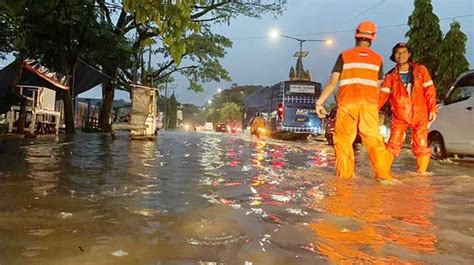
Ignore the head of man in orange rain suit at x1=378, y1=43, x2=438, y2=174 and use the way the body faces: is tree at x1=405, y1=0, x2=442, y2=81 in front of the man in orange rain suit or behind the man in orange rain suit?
behind

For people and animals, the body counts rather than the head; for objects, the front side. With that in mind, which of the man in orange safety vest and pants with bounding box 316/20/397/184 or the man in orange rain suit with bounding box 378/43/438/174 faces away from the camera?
the man in orange safety vest and pants with bounding box 316/20/397/184

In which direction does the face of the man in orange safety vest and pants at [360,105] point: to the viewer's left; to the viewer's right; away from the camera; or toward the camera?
away from the camera

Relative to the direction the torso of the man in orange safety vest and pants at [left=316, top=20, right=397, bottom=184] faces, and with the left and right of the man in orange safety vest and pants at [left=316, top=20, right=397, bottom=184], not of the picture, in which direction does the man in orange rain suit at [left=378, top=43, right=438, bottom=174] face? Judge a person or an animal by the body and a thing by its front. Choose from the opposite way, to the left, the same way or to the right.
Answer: the opposite way

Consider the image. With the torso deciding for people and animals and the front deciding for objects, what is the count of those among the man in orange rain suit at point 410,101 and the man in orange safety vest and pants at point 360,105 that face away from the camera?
1

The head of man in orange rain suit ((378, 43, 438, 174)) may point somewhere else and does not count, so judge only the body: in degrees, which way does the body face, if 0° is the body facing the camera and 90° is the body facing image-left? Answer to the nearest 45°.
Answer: approximately 0°

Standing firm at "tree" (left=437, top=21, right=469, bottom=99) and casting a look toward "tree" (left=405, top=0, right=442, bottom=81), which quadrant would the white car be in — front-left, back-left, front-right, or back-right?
front-left

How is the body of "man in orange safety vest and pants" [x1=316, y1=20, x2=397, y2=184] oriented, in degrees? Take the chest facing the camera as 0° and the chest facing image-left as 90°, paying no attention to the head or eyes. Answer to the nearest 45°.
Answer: approximately 180°

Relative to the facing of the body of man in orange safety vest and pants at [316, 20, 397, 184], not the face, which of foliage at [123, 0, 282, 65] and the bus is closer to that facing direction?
the bus
